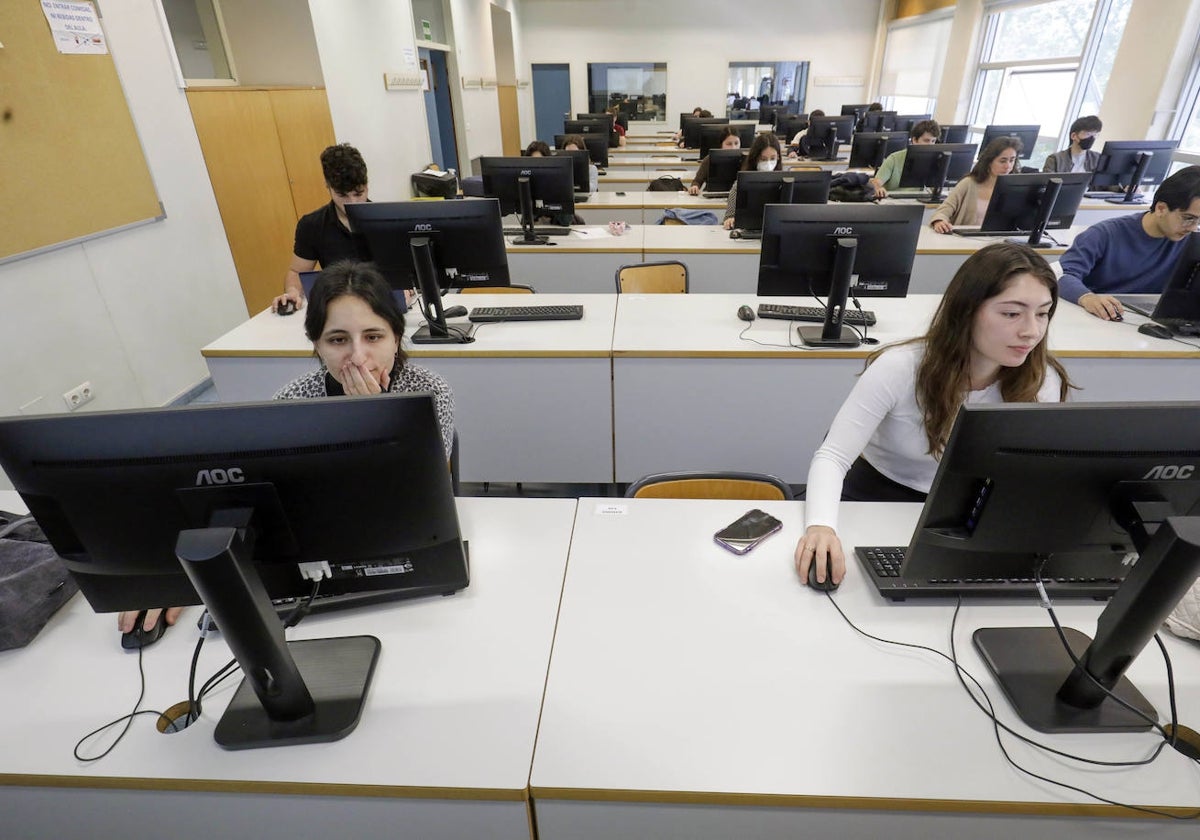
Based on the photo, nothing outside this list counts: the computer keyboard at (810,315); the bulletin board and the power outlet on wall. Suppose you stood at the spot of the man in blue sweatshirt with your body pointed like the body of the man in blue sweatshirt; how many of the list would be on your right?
3

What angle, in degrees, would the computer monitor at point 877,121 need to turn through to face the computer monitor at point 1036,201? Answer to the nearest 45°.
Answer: approximately 180°

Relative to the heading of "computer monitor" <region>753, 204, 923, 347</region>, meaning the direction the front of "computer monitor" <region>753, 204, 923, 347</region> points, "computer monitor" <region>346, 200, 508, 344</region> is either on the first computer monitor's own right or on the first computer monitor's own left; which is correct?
on the first computer monitor's own left

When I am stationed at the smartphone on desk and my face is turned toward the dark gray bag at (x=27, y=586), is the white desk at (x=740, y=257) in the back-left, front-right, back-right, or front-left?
back-right

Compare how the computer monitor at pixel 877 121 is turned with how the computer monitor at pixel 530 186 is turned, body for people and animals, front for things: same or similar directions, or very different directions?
same or similar directions

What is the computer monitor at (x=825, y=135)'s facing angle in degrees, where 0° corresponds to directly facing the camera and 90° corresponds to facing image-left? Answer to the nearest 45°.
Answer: approximately 180°

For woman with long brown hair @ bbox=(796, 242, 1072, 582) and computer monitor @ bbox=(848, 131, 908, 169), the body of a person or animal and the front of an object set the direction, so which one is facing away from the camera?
the computer monitor

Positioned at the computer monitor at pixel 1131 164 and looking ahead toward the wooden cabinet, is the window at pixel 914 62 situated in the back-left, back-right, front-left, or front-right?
back-right

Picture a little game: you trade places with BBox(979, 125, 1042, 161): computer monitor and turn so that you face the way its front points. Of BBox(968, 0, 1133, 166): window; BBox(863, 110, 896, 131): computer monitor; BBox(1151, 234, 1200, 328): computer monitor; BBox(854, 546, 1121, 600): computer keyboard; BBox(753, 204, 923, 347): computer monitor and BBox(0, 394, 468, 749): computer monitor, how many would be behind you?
4

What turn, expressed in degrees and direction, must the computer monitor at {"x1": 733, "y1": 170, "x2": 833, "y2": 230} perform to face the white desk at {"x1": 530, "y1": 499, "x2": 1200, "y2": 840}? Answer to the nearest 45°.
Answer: approximately 180°

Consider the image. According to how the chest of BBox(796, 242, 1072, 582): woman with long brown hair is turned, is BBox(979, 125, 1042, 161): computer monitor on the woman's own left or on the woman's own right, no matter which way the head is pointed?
on the woman's own left

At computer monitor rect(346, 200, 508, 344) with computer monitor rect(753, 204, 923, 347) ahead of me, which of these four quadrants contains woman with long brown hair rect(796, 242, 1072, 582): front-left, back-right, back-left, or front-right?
front-right

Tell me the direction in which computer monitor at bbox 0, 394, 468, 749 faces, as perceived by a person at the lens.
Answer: facing away from the viewer

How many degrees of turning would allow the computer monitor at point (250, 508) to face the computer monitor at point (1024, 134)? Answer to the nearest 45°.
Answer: approximately 90° to its right

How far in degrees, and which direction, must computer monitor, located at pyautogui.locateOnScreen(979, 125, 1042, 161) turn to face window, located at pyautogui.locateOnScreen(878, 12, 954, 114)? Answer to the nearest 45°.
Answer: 0° — it already faces it

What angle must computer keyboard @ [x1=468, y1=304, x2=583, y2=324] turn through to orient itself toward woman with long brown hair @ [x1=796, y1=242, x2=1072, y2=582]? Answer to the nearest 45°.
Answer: approximately 135° to its right
